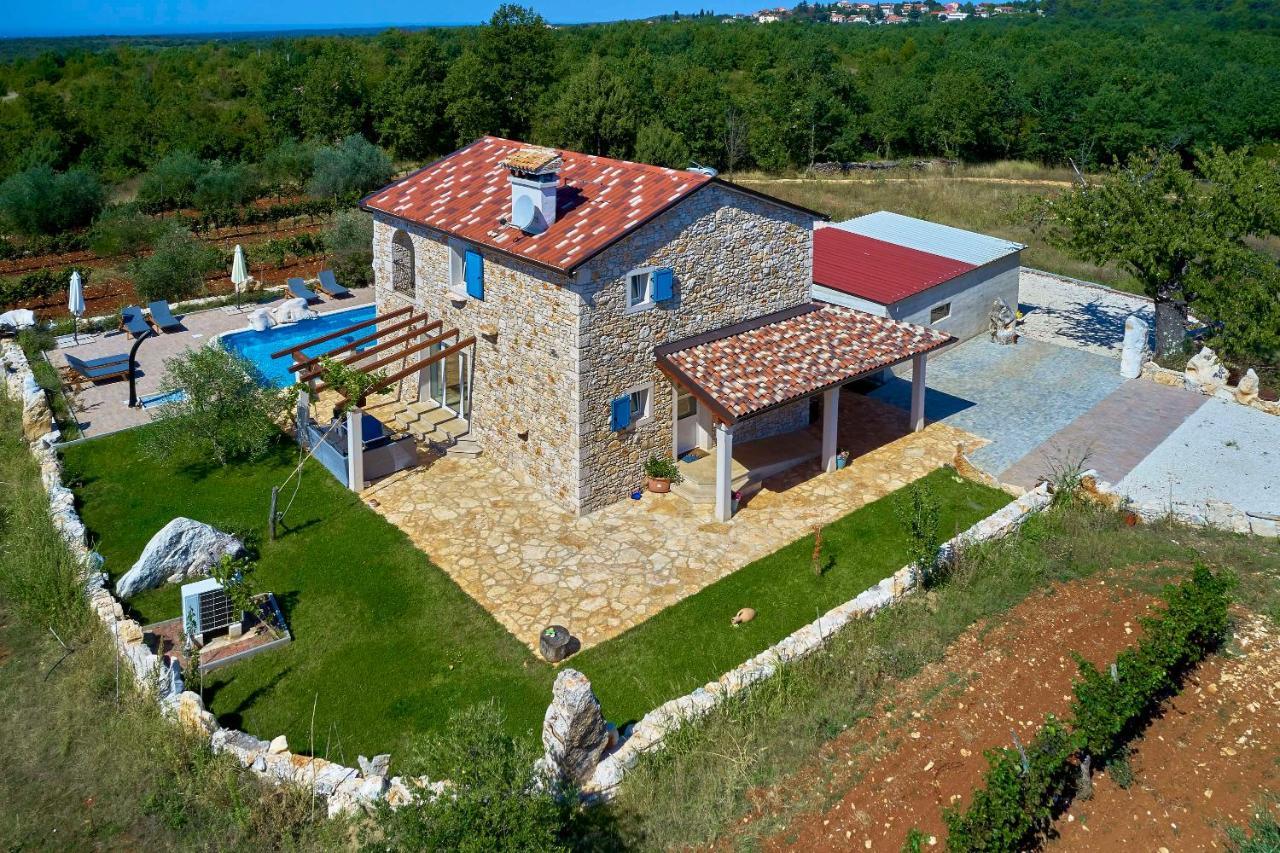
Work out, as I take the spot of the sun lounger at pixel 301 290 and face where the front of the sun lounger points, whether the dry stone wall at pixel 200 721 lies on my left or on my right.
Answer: on my right

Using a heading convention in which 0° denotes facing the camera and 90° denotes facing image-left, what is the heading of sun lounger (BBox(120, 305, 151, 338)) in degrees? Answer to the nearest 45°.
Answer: approximately 315°

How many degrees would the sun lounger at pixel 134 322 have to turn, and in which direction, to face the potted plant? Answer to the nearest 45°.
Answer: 0° — it already faces it

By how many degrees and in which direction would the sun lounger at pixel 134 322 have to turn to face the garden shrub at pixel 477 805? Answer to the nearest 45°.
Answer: approximately 45° to its right

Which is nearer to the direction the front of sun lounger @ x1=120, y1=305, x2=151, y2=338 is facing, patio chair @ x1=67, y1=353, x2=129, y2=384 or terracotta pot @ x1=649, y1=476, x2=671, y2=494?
the terracotta pot

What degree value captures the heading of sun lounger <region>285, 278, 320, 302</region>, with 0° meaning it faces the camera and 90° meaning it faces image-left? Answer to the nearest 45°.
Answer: approximately 315°

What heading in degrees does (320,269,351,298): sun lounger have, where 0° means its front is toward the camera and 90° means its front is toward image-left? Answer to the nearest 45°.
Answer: approximately 315°
